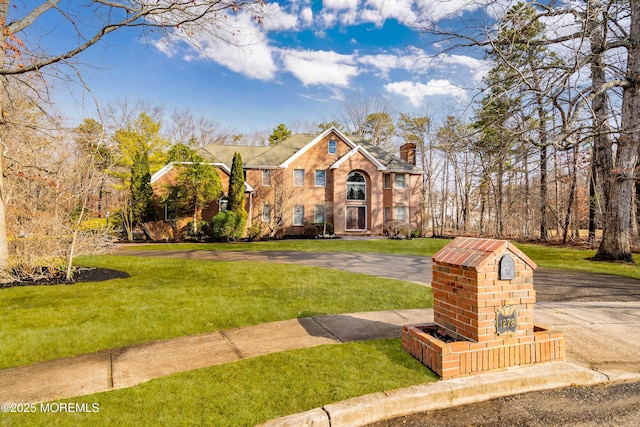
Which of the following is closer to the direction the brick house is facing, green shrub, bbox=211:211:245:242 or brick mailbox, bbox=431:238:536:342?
the brick mailbox

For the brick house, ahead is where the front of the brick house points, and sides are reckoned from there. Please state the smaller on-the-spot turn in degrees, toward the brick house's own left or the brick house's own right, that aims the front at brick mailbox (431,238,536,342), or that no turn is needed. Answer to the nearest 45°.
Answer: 0° — it already faces it

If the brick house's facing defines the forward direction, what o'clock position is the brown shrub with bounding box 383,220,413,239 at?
The brown shrub is roughly at 10 o'clock from the brick house.

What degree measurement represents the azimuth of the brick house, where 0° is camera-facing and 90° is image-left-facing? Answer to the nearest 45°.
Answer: approximately 0°

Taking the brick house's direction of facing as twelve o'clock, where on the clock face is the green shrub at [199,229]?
The green shrub is roughly at 2 o'clock from the brick house.

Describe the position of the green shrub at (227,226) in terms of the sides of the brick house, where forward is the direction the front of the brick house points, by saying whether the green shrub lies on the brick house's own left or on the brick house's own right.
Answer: on the brick house's own right
